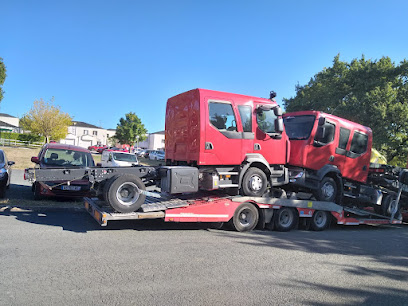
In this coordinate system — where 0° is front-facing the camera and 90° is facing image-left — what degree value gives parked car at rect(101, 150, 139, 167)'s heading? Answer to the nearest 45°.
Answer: approximately 315°

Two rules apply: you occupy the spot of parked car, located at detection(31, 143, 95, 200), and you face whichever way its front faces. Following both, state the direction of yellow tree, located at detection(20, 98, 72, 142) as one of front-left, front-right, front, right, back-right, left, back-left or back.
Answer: back

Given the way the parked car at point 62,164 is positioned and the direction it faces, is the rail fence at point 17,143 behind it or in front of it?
behind

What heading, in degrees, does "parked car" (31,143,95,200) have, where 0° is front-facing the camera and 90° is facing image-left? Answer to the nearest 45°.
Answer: approximately 0°

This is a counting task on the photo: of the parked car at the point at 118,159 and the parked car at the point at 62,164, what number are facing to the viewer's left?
0

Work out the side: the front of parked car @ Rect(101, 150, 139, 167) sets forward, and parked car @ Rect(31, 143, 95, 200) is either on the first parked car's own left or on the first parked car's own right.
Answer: on the first parked car's own right
